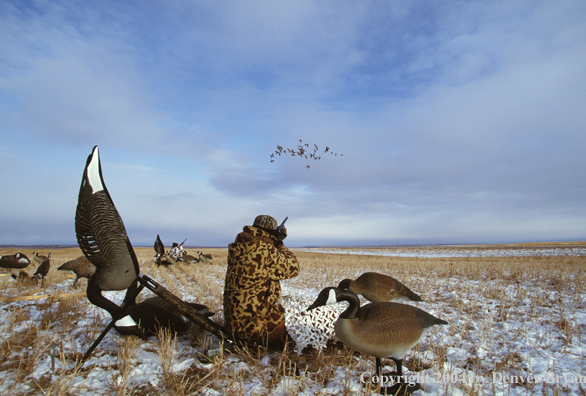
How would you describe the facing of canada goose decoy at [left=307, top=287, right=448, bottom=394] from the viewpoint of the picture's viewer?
facing to the left of the viewer

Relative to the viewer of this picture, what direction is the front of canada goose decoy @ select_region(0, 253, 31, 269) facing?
facing to the left of the viewer

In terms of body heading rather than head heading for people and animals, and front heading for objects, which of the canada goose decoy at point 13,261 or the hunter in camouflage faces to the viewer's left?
the canada goose decoy

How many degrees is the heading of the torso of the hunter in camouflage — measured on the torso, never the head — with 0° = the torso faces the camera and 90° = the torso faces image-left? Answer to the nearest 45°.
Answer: approximately 225°
